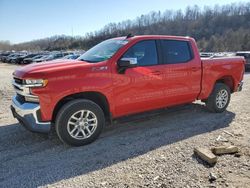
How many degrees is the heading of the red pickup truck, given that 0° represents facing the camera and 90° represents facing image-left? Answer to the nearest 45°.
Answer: approximately 45°
